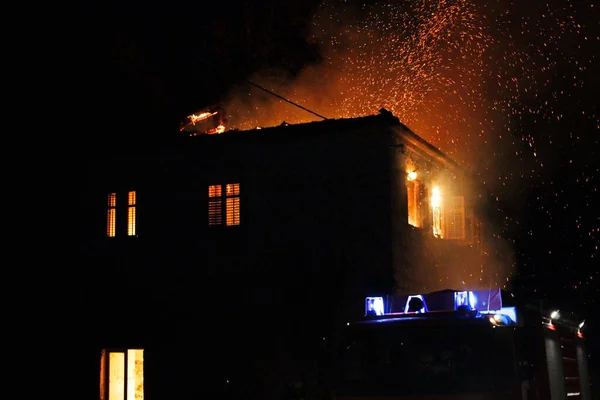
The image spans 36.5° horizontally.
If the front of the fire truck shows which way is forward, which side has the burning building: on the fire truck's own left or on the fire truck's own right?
on the fire truck's own right
